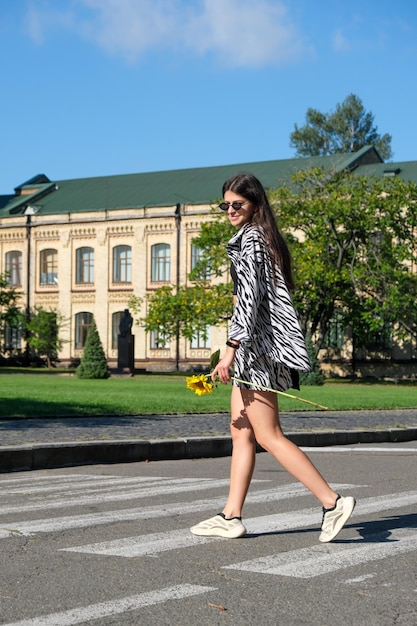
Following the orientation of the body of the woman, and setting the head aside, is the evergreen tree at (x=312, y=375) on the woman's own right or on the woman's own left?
on the woman's own right

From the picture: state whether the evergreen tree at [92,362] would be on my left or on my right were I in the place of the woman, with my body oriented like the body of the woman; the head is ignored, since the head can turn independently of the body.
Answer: on my right

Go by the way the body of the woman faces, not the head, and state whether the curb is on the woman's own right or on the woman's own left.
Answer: on the woman's own right

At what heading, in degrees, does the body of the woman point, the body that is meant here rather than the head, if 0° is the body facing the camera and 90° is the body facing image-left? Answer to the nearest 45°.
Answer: approximately 90°

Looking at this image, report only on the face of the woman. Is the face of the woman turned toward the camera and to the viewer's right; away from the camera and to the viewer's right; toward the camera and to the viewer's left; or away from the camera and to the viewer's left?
toward the camera and to the viewer's left
